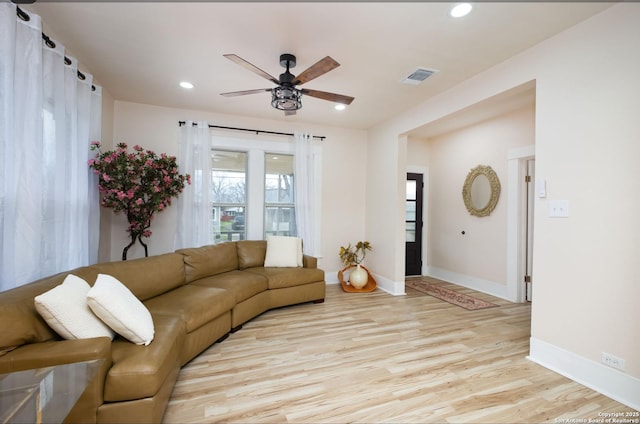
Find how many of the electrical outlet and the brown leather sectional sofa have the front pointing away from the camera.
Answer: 0

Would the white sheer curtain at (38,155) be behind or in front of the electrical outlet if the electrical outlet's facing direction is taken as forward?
in front

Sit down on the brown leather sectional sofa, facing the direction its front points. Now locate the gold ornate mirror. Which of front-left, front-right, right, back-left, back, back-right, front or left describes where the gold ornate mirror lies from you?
front-left

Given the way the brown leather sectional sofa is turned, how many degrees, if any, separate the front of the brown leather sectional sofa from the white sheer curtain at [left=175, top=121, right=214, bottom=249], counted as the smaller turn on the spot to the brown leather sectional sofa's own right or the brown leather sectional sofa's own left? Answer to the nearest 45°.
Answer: approximately 135° to the brown leather sectional sofa's own left

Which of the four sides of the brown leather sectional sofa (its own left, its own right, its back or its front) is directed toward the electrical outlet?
front

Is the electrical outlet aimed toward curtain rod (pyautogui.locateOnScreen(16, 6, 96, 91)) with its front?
yes

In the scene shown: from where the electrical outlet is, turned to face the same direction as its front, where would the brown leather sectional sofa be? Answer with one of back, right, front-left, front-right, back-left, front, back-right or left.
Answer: front

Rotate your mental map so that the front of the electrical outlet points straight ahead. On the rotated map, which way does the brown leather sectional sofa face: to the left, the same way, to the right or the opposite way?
the opposite way

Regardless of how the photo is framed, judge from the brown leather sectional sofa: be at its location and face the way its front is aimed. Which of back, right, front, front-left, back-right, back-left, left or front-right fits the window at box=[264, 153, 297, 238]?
left

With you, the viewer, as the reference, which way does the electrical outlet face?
facing the viewer and to the left of the viewer

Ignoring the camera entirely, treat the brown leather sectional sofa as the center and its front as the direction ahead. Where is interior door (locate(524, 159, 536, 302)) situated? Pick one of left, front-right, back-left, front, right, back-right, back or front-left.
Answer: front-left

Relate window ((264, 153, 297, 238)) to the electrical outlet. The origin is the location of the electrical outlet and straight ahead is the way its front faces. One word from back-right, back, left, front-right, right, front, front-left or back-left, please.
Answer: front-right

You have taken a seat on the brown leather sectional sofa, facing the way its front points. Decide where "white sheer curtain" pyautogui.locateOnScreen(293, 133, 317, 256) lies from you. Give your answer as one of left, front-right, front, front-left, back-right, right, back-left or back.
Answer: left

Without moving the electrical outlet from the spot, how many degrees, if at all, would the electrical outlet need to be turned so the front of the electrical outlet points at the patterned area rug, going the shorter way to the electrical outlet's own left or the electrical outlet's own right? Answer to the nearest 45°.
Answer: approximately 90° to the electrical outlet's own right

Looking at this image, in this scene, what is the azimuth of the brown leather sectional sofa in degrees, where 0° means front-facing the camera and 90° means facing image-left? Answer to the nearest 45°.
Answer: approximately 315°
